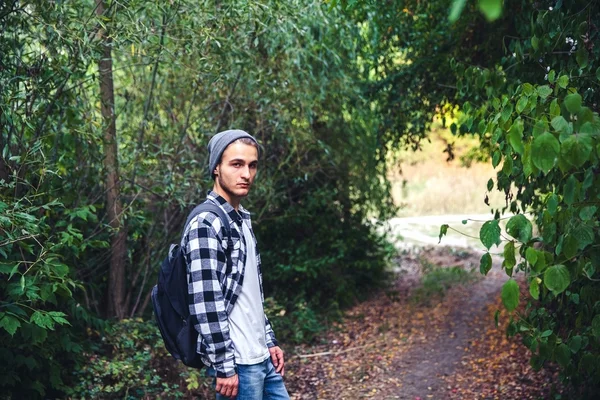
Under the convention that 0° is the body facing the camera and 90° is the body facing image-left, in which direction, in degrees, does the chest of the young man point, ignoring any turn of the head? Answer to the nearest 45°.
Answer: approximately 315°

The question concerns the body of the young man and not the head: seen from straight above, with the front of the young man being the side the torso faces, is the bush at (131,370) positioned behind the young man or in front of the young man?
behind
